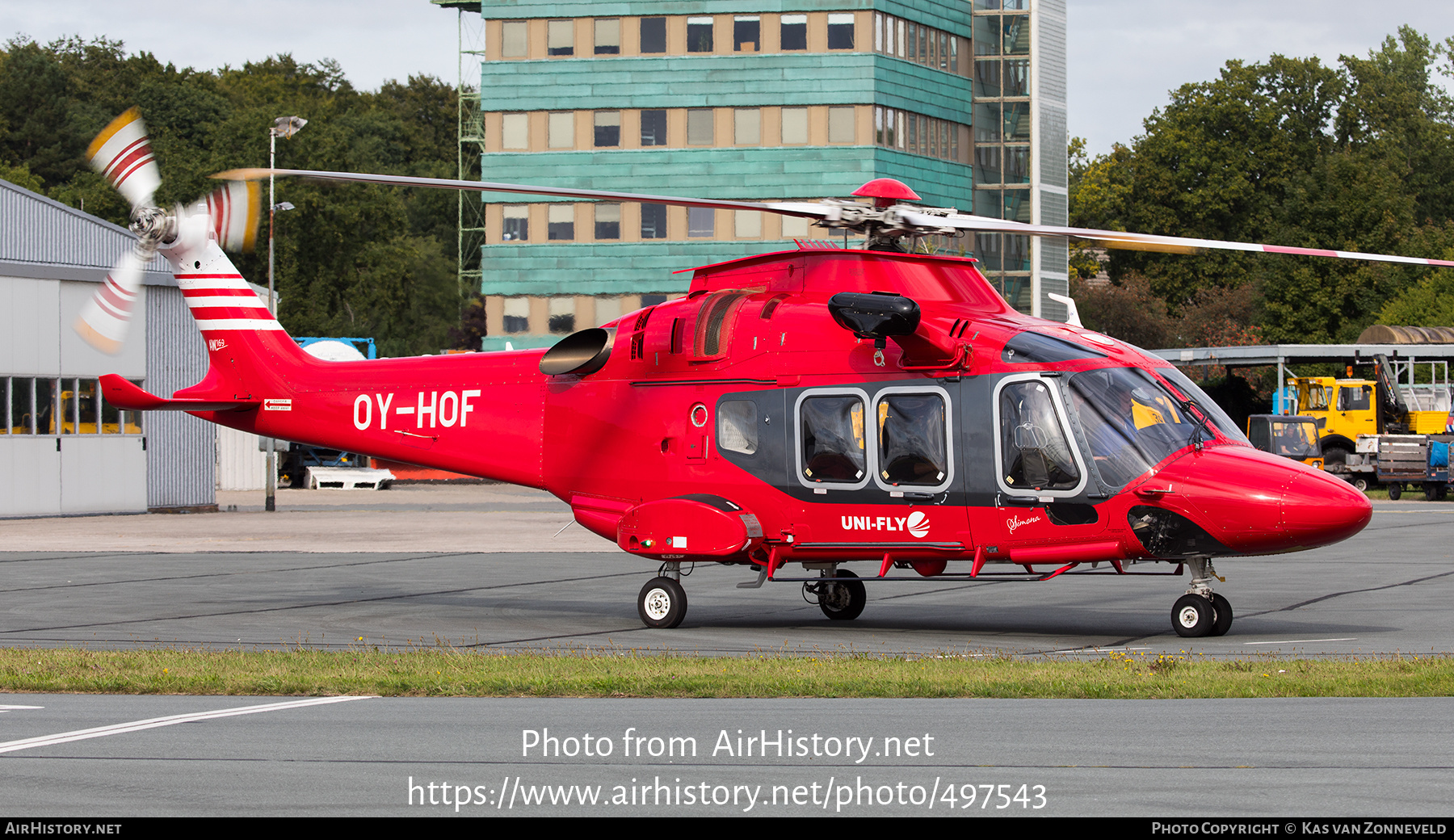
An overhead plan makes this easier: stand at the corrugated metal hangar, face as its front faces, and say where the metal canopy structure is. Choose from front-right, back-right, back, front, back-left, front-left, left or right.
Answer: left

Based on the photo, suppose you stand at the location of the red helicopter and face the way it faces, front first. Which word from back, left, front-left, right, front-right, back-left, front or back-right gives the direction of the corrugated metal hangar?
back

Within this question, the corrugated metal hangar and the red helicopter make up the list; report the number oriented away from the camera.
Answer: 0

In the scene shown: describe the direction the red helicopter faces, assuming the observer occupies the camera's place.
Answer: facing the viewer and to the right of the viewer

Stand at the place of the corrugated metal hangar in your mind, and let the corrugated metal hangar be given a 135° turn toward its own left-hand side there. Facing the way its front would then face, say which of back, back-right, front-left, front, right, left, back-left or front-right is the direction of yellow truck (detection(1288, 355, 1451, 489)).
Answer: front-right

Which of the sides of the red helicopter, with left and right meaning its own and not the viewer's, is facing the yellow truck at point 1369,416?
left

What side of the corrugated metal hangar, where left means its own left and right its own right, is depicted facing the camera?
front

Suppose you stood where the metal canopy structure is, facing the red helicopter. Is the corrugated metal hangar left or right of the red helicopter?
right
